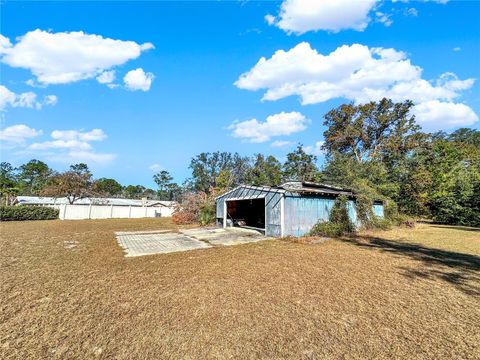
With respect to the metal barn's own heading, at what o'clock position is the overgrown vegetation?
The overgrown vegetation is roughly at 3 o'clock from the metal barn.

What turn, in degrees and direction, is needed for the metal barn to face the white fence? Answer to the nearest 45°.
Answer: approximately 90° to its right

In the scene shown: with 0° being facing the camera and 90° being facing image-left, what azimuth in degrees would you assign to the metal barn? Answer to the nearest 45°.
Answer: approximately 45°

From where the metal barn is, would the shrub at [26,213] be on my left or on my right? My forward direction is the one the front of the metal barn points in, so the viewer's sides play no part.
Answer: on my right
